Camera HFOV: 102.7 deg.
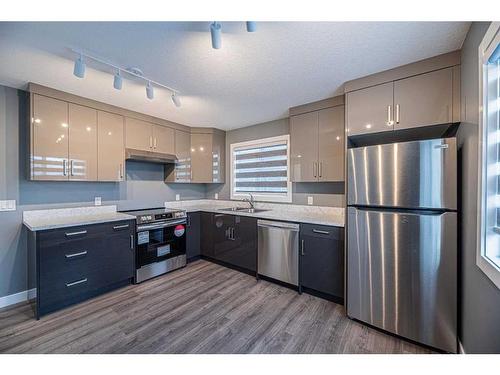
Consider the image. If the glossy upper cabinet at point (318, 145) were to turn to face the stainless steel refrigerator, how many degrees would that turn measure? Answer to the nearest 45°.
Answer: approximately 90° to its left

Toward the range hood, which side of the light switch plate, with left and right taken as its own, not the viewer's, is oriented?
left

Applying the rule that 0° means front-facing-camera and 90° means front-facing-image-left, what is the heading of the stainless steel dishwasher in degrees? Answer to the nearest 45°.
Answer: approximately 45°

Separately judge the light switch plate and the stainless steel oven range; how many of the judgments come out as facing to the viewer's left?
0

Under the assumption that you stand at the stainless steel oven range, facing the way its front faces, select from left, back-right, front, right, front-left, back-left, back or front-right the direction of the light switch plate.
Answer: back-right

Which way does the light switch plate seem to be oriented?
toward the camera

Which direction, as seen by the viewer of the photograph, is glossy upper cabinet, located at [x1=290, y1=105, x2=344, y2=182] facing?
facing the viewer and to the left of the viewer
